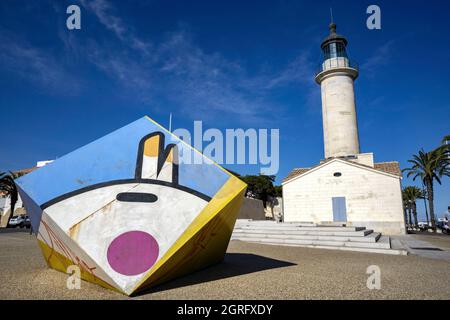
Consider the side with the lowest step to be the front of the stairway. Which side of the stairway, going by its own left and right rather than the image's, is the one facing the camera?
front

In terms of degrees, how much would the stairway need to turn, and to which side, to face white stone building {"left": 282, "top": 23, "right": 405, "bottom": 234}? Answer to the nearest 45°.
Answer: approximately 180°

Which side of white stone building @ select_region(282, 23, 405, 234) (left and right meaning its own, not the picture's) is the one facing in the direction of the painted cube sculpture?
front

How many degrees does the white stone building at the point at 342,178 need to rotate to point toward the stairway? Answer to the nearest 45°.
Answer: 0° — it already faces it

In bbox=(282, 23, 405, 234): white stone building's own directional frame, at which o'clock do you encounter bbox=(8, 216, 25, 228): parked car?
The parked car is roughly at 3 o'clock from the white stone building.

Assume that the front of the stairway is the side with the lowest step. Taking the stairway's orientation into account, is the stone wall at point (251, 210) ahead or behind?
behind

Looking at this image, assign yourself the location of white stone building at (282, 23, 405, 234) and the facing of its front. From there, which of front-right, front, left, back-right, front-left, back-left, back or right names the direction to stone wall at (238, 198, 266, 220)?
back-right

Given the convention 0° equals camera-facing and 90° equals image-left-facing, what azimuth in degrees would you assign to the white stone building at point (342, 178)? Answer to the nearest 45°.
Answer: approximately 0°

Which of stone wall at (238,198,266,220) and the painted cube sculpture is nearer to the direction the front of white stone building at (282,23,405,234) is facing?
the painted cube sculpture

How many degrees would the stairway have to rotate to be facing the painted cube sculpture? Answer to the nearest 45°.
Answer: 0° — it already faces it
